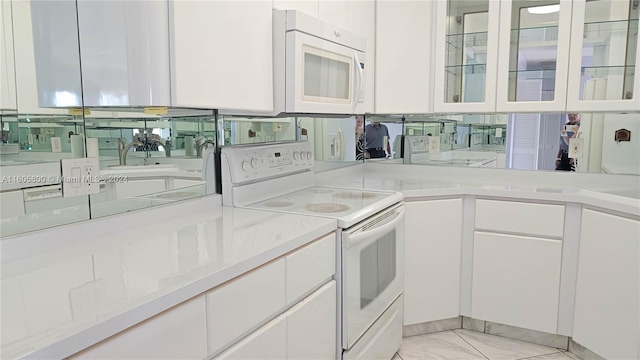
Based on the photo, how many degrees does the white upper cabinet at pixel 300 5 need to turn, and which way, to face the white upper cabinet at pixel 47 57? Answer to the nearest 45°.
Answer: approximately 90° to its right

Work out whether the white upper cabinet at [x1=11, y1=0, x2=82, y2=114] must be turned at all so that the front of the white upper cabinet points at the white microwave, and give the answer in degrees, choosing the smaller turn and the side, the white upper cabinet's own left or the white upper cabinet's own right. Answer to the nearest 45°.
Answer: approximately 45° to the white upper cabinet's own left

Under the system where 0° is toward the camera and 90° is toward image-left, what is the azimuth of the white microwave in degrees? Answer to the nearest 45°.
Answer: approximately 315°

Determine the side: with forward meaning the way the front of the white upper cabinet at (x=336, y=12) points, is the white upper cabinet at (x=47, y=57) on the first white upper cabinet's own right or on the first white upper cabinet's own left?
on the first white upper cabinet's own right

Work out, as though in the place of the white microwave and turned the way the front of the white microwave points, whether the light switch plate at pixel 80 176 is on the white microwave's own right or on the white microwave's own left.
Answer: on the white microwave's own right

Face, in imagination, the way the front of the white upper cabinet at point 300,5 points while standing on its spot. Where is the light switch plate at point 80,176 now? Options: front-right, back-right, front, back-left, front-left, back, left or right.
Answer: right

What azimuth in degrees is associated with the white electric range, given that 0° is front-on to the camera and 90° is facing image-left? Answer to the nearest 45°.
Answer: approximately 315°

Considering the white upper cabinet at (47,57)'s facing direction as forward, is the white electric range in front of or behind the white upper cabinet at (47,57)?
in front
